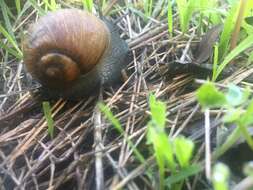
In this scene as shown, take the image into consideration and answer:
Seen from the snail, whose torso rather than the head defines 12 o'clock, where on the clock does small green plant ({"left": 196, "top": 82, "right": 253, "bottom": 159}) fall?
The small green plant is roughly at 2 o'clock from the snail.

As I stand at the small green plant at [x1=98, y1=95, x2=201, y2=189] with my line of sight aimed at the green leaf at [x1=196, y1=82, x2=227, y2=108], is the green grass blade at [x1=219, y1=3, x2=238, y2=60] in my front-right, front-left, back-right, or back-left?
front-left

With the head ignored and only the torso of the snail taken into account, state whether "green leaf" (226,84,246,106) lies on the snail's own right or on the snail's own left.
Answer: on the snail's own right

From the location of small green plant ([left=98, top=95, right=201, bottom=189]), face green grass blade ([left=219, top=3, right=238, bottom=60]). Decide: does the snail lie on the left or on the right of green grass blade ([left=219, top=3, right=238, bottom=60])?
left

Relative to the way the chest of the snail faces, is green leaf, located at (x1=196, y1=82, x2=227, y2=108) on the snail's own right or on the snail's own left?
on the snail's own right

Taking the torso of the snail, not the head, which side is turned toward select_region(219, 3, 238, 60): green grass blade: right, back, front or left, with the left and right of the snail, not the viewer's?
front

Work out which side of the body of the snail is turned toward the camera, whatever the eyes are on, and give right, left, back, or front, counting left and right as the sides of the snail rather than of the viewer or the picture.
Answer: right

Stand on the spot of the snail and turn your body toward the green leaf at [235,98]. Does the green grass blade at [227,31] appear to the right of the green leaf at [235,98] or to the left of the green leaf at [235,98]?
left

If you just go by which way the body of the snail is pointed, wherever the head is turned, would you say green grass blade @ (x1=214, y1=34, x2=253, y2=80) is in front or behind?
in front

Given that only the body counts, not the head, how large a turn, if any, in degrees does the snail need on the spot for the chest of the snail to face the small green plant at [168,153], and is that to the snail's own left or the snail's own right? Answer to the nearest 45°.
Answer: approximately 90° to the snail's own right

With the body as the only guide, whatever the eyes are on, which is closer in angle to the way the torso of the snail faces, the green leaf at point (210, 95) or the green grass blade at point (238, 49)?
the green grass blade

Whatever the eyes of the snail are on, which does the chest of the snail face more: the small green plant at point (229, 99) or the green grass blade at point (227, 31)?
the green grass blade
